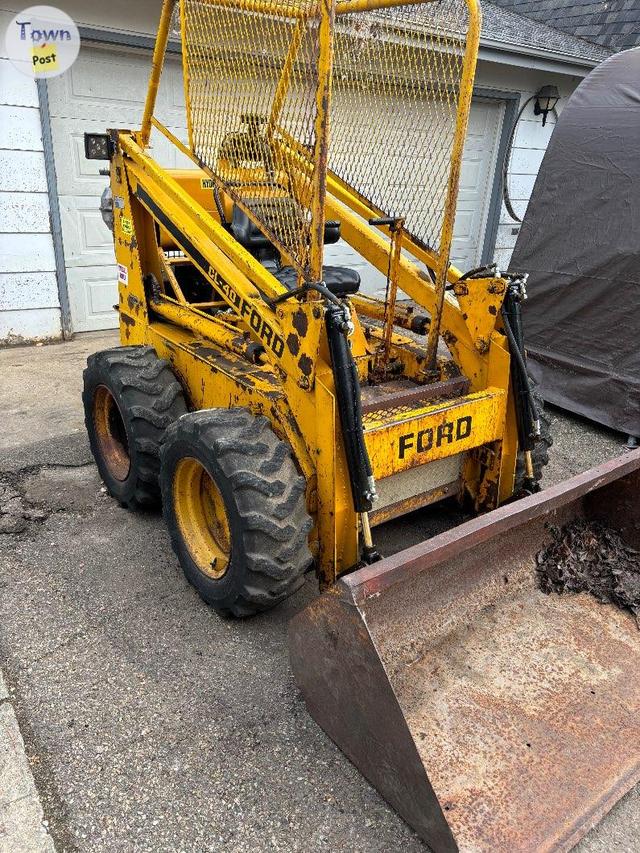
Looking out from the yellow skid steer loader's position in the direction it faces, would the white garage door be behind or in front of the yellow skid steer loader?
behind

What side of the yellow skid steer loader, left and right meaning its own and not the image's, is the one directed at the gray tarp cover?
left

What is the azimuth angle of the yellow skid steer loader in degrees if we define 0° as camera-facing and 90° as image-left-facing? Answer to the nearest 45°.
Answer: approximately 315°

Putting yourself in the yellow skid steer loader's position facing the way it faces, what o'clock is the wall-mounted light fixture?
The wall-mounted light fixture is roughly at 8 o'clock from the yellow skid steer loader.
